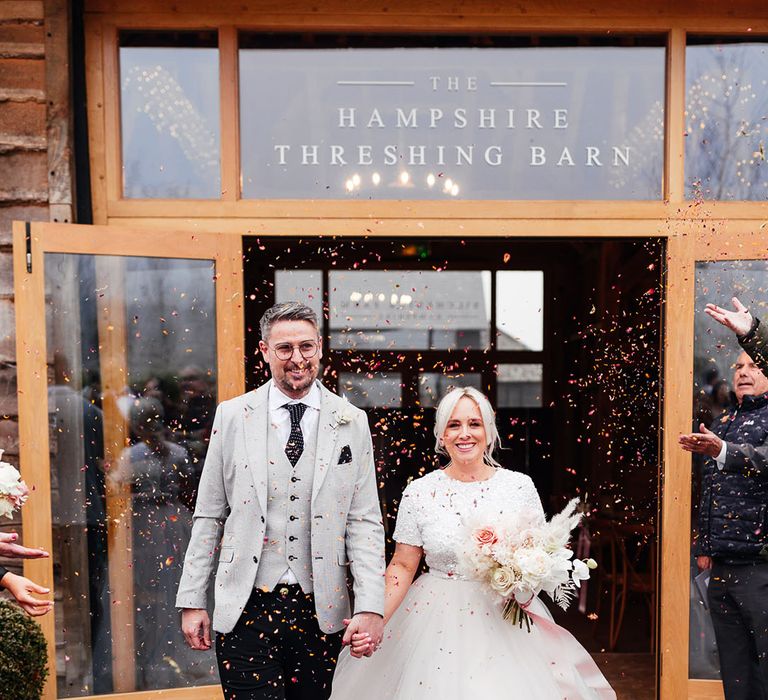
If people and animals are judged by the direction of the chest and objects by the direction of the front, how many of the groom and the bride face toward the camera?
2

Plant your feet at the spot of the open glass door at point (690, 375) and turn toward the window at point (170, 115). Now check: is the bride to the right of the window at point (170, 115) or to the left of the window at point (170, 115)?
left

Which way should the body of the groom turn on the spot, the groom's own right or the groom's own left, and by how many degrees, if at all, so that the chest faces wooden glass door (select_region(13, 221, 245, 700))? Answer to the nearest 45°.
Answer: approximately 135° to the groom's own right

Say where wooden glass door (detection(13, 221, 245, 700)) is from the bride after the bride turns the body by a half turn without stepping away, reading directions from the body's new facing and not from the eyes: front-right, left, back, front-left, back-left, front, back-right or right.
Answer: left

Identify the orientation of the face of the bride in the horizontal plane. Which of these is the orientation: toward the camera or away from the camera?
toward the camera

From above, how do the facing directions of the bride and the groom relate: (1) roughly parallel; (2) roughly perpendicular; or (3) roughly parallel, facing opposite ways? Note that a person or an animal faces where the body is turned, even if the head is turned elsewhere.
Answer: roughly parallel

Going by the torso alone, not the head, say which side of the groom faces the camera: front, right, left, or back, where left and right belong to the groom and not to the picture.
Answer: front
